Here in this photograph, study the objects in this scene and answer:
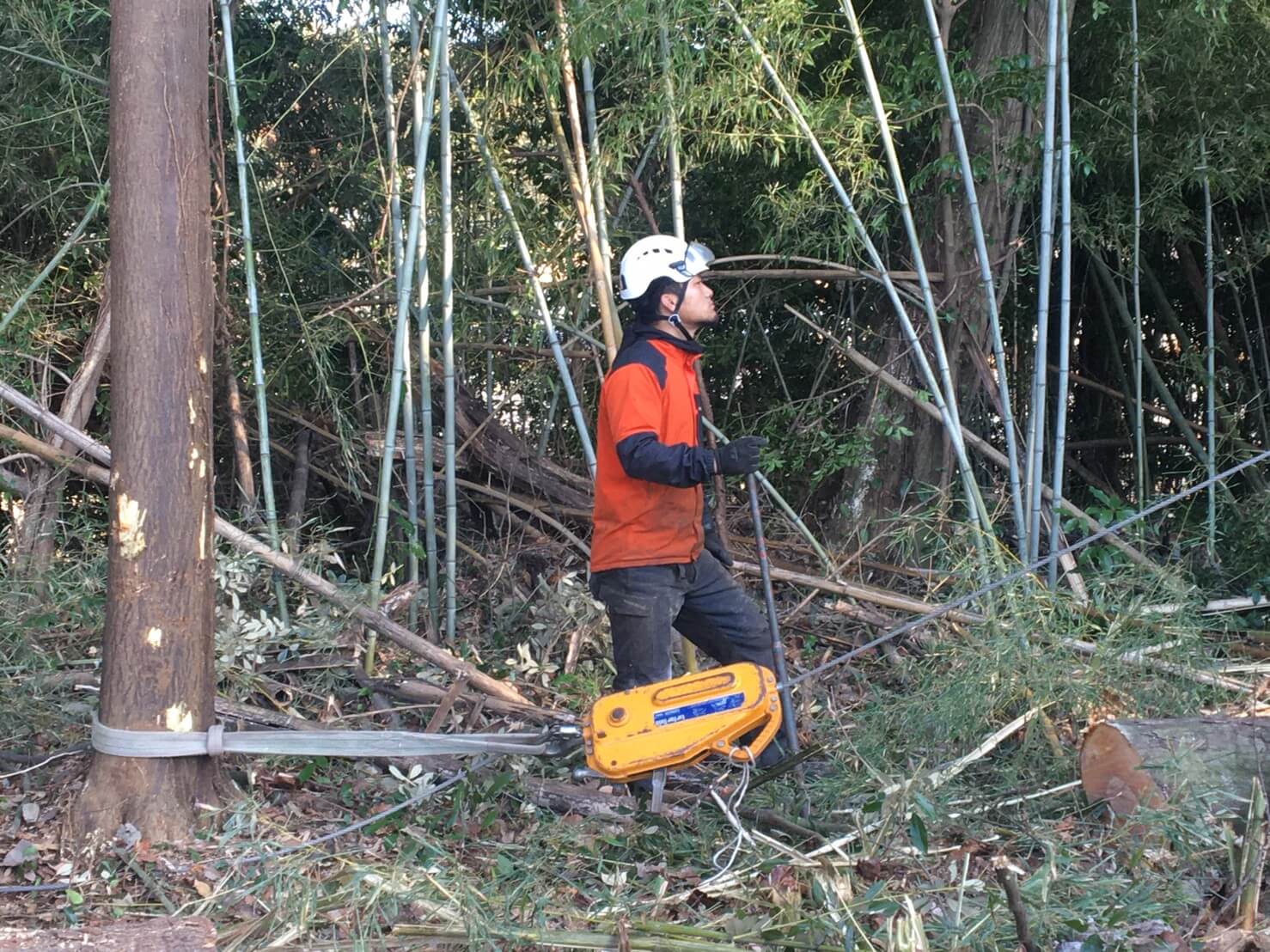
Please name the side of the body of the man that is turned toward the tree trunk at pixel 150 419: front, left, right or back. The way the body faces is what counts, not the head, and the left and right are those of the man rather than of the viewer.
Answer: back

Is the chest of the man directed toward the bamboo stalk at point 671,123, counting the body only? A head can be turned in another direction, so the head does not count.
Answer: no

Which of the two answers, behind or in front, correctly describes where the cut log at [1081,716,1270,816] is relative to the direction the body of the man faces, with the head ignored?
in front

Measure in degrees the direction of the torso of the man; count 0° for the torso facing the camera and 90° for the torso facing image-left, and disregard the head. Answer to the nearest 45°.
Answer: approximately 270°

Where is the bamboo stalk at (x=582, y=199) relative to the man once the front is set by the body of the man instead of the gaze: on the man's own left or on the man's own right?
on the man's own left

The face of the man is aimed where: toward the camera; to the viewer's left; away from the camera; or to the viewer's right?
to the viewer's right
